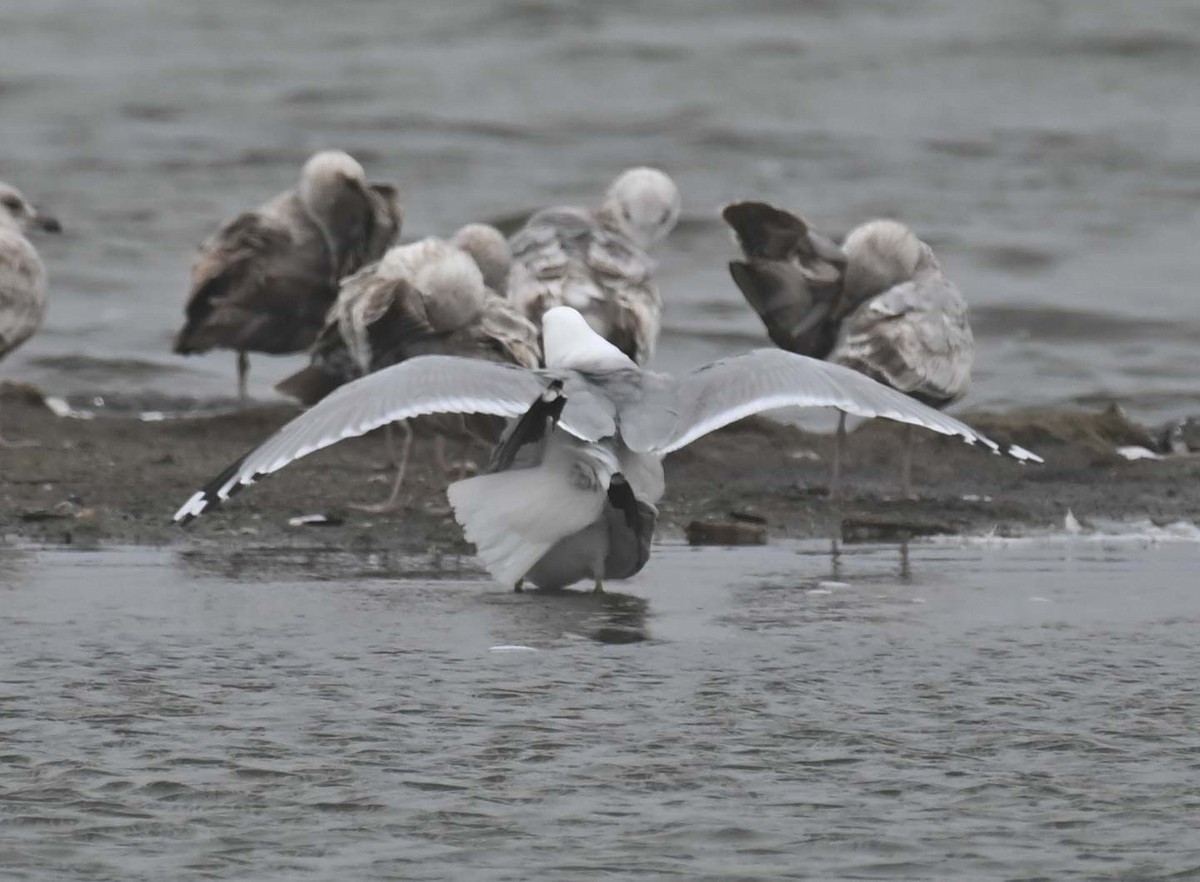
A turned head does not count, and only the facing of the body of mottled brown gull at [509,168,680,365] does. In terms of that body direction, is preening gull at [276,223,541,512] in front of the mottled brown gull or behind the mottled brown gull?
behind

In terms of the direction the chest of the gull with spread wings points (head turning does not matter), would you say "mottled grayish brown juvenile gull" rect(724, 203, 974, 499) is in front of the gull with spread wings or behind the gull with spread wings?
in front

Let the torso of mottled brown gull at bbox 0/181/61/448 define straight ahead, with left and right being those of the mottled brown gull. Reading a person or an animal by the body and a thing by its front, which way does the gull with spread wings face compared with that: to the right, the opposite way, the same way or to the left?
to the left

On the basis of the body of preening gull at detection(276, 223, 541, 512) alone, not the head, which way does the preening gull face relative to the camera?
to the viewer's right

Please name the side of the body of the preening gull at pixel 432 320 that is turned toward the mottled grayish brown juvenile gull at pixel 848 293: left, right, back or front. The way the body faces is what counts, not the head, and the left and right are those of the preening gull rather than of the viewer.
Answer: front

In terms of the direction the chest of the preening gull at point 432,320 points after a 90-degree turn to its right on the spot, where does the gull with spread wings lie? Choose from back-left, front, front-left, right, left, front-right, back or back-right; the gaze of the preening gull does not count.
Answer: front

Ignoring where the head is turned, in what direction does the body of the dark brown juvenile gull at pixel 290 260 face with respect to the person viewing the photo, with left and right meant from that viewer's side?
facing to the right of the viewer

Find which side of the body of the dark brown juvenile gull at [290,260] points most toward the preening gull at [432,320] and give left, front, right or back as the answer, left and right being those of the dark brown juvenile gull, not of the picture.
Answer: front

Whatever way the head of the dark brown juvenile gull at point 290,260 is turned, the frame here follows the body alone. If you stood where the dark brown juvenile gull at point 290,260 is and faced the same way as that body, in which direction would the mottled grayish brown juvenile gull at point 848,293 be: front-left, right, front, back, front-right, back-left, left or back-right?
front-right

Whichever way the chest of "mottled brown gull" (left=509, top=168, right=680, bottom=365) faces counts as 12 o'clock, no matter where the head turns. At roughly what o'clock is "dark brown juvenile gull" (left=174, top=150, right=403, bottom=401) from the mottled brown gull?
The dark brown juvenile gull is roughly at 9 o'clock from the mottled brown gull.

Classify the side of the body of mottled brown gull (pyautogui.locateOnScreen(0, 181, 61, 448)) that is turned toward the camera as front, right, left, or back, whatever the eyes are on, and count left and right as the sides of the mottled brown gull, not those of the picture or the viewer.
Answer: right

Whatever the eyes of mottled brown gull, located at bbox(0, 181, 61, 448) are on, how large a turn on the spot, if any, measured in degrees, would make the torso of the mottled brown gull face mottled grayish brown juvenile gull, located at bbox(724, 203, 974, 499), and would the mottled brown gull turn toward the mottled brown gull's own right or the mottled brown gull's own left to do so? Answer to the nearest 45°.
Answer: approximately 45° to the mottled brown gull's own right

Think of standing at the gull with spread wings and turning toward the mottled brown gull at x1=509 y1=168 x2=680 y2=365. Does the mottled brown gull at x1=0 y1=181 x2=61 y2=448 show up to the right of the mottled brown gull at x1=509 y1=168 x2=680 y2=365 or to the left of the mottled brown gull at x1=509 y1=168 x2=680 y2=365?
left
